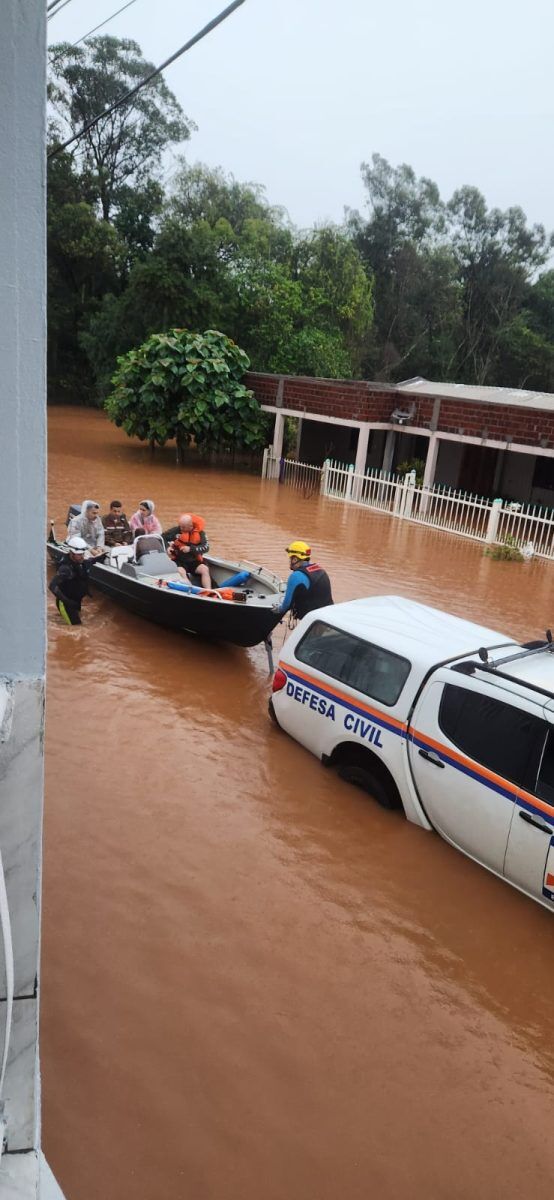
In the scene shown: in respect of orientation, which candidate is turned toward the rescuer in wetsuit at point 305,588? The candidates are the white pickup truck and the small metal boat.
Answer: the small metal boat

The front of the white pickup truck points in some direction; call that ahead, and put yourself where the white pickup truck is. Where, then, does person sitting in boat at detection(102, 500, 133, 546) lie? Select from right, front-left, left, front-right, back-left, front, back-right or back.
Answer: back

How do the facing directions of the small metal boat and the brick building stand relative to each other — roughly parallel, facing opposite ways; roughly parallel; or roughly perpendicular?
roughly perpendicular

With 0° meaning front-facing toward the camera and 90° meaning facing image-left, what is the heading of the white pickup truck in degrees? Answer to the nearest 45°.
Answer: approximately 315°

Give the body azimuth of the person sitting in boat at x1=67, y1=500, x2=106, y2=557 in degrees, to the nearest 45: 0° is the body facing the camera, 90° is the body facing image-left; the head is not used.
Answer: approximately 315°

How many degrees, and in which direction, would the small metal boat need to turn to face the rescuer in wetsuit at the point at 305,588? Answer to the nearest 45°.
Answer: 0° — it already faces them

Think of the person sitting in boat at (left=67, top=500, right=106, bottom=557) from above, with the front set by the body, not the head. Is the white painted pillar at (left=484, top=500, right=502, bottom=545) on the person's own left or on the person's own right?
on the person's own left

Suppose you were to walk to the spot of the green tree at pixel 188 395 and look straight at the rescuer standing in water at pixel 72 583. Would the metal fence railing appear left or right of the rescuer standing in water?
left

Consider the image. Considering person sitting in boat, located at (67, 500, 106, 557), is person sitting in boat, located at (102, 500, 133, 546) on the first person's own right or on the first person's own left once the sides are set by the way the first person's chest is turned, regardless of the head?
on the first person's own left

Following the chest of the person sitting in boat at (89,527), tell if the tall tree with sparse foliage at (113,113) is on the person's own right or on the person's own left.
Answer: on the person's own left
